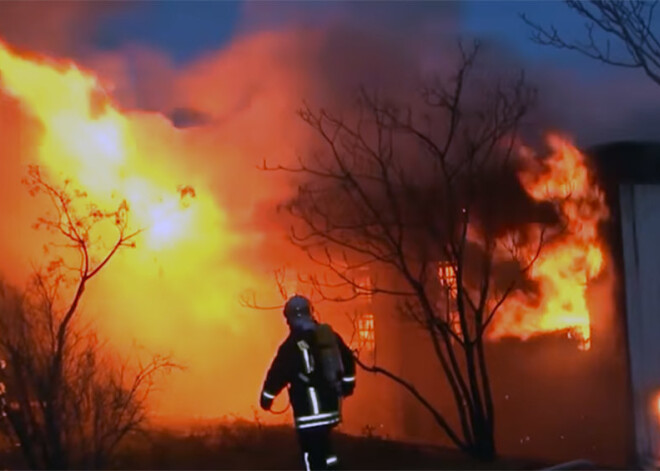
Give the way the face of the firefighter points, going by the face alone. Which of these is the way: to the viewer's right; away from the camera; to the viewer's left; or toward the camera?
away from the camera

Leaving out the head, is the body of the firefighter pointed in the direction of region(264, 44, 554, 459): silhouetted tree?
no

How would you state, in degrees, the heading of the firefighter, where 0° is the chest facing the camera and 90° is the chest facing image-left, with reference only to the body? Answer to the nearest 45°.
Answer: approximately 135°

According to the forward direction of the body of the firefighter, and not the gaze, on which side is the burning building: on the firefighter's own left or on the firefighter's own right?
on the firefighter's own right
